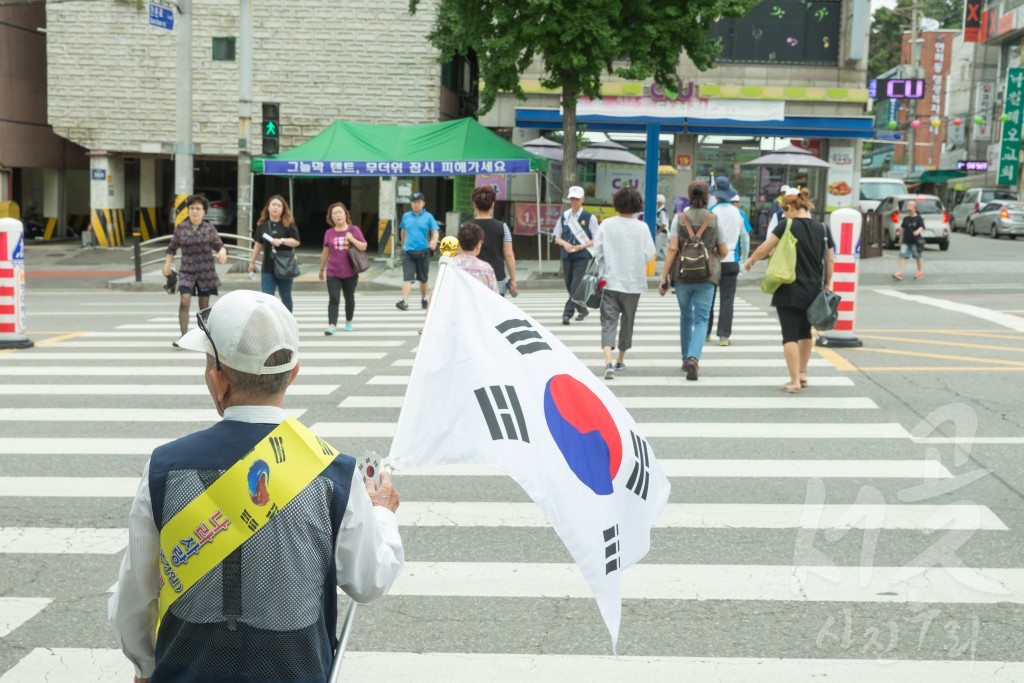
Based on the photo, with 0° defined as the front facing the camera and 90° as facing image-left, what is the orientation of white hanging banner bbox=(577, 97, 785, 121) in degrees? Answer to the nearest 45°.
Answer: approximately 0°

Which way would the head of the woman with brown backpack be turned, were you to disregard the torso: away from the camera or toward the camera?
away from the camera

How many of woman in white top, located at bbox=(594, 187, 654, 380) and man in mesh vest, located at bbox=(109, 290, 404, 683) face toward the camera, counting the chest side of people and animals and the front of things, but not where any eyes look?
0

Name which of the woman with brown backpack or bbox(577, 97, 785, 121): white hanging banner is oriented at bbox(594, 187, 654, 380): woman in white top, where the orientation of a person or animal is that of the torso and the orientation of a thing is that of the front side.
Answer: the white hanging banner

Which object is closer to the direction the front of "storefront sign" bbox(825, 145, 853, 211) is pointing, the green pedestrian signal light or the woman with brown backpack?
the woman with brown backpack

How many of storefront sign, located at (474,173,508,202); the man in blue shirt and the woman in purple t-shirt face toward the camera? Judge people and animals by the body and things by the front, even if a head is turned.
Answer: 3

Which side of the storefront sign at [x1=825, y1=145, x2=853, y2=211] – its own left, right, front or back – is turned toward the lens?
front

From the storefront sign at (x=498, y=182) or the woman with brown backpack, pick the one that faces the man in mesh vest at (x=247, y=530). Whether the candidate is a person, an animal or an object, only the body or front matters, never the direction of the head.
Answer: the storefront sign

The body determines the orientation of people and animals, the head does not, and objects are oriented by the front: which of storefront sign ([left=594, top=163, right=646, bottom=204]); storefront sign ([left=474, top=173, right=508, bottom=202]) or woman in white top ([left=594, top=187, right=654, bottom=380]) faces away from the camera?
the woman in white top

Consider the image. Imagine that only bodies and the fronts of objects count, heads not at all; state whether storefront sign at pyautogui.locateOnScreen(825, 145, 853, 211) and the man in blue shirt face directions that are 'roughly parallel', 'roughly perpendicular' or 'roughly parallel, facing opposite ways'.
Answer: roughly parallel

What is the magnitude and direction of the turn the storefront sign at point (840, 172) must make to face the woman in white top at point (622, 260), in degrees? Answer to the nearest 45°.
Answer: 0° — it already faces them

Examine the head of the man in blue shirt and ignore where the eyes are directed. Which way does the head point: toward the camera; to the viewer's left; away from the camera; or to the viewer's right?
toward the camera

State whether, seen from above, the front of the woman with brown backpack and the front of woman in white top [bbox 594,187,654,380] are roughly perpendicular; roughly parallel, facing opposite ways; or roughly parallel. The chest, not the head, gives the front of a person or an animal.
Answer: roughly parallel

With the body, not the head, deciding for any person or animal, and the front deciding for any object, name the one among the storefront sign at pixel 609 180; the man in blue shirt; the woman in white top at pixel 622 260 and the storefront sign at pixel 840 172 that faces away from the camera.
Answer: the woman in white top

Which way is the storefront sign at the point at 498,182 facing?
toward the camera

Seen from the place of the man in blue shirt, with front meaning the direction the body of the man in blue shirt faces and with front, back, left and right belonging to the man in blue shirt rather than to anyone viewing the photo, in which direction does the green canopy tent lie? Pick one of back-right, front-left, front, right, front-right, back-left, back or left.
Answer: back

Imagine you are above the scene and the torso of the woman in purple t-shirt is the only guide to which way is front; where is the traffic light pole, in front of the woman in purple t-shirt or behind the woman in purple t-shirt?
behind

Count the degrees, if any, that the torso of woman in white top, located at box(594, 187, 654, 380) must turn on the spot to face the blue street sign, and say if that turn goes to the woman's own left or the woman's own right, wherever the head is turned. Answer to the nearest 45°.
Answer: approximately 45° to the woman's own left

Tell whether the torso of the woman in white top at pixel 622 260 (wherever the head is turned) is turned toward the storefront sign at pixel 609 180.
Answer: yes

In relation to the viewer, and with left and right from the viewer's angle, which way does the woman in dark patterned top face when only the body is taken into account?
facing the viewer
